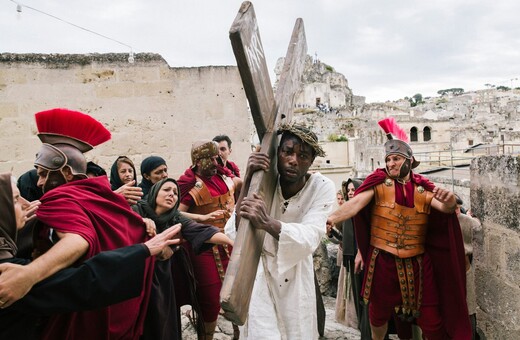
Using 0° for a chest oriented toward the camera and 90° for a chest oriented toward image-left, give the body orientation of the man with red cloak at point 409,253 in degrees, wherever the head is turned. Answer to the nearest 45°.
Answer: approximately 0°

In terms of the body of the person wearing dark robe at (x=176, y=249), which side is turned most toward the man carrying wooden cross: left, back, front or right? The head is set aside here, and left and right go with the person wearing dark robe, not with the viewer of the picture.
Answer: front

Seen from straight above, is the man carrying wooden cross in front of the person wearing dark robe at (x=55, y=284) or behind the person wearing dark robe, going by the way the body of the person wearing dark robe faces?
in front

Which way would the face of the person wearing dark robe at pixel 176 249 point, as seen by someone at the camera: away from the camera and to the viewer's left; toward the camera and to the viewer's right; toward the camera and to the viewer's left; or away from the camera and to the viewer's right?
toward the camera and to the viewer's right

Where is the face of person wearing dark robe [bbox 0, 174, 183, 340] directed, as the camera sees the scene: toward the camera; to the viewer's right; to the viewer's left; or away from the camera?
to the viewer's right

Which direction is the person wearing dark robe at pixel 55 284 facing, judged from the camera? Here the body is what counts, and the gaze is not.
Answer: to the viewer's right

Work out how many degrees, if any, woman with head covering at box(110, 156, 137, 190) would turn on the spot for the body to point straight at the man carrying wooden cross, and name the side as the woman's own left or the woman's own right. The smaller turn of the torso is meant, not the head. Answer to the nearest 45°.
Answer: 0° — they already face them

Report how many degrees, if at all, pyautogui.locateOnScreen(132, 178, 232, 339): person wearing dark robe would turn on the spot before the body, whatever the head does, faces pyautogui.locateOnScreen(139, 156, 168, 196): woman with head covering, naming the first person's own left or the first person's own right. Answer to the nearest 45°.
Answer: approximately 135° to the first person's own left

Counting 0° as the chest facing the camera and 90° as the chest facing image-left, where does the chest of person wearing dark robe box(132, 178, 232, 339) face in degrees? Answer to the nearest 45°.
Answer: approximately 315°

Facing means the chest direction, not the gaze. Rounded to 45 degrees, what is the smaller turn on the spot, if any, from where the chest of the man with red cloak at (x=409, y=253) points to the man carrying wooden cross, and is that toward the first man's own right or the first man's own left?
approximately 45° to the first man's own right

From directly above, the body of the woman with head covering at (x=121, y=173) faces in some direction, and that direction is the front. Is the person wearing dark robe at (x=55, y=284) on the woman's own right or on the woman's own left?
on the woman's own right
